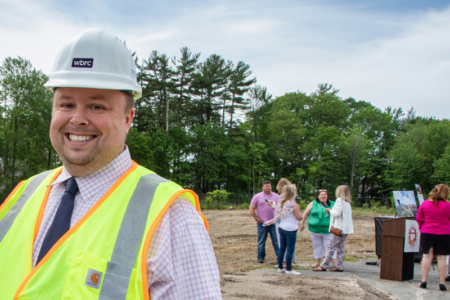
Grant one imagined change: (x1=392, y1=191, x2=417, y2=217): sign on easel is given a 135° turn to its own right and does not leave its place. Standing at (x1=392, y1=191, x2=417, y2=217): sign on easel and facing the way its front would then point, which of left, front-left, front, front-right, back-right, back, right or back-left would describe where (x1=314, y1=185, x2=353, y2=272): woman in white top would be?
left

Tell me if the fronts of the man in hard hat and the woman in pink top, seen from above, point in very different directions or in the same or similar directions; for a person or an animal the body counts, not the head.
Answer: very different directions

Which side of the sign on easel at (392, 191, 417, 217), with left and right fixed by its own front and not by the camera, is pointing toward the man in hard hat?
front

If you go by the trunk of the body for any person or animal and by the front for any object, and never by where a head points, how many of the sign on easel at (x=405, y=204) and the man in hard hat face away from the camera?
0

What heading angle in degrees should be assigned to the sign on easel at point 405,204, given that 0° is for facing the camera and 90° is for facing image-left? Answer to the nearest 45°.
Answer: approximately 0°

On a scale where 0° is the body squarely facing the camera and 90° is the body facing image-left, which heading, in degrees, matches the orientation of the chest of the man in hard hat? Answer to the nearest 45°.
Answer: approximately 45°

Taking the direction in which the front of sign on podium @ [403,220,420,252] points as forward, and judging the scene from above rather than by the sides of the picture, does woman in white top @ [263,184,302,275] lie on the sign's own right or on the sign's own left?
on the sign's own right
